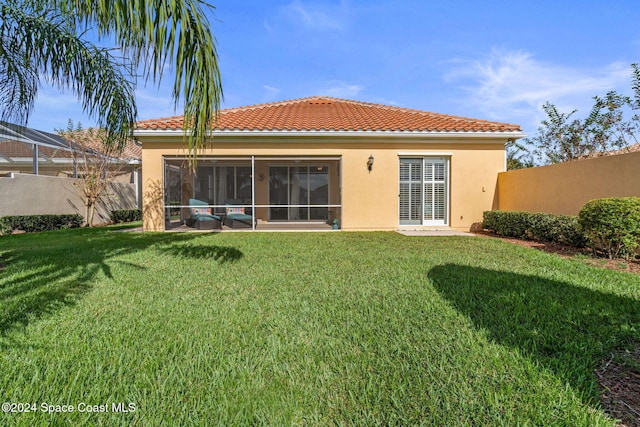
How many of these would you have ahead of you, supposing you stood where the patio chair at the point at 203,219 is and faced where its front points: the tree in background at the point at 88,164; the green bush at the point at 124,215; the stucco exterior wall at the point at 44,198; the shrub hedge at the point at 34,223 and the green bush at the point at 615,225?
1

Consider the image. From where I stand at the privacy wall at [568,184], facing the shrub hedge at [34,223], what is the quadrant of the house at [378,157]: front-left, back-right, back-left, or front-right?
front-right

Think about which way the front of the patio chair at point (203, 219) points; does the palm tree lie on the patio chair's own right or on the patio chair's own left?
on the patio chair's own right

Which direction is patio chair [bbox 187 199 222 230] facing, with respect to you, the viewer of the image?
facing the viewer and to the right of the viewer

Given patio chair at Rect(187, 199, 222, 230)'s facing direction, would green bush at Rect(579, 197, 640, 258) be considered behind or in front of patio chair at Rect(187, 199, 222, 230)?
in front

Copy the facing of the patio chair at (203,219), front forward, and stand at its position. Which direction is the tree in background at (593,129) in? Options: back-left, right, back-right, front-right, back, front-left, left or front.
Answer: front-left
